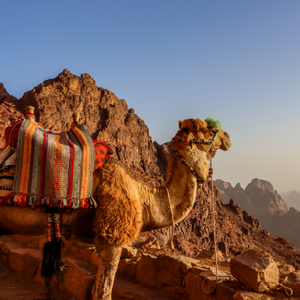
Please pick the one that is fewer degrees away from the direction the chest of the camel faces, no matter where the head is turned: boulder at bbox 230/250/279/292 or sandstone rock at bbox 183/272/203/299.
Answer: the boulder

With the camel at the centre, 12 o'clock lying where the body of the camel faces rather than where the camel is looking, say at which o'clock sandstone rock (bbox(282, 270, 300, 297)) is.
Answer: The sandstone rock is roughly at 12 o'clock from the camel.

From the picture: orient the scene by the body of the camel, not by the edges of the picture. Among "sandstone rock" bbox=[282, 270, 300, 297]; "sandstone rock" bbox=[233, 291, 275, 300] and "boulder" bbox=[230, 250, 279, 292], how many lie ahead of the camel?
3

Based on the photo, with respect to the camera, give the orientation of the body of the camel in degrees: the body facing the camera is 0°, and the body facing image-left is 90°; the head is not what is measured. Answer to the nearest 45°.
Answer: approximately 270°

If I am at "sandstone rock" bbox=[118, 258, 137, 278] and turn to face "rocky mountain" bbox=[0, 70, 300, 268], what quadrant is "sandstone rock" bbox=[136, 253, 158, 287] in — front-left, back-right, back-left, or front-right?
back-right

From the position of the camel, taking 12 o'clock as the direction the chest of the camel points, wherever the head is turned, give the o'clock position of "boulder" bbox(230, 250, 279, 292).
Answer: The boulder is roughly at 12 o'clock from the camel.
